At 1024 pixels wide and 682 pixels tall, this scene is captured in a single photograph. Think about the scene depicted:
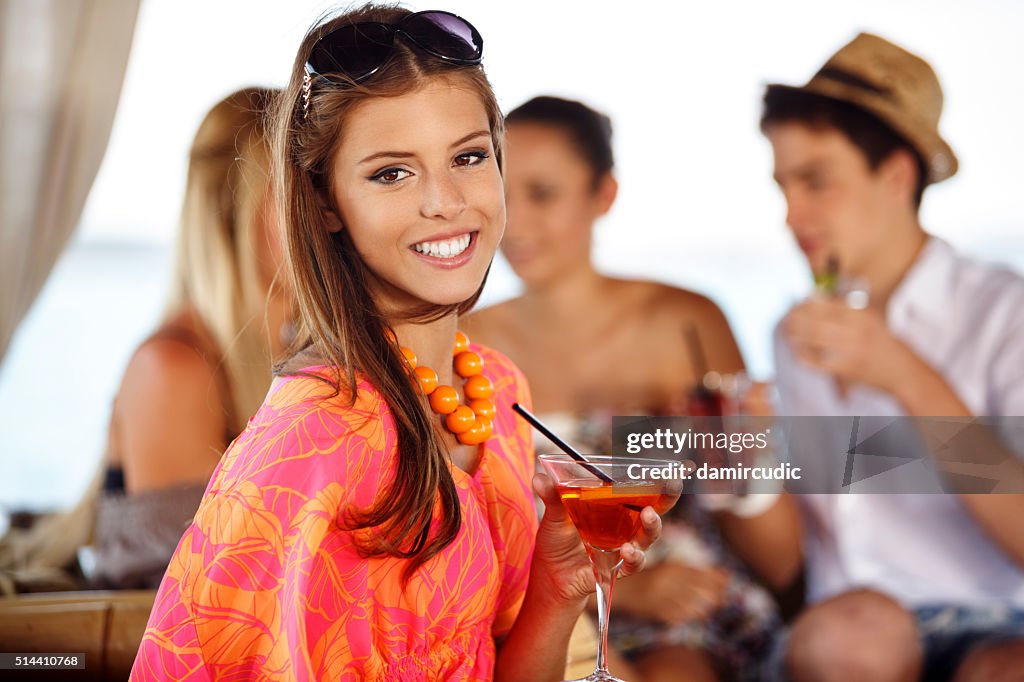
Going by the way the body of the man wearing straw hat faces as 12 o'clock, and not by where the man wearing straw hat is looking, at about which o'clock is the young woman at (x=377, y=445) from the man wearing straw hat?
The young woman is roughly at 11 o'clock from the man wearing straw hat.

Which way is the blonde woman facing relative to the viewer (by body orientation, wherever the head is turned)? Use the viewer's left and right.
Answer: facing away from the viewer and to the right of the viewer

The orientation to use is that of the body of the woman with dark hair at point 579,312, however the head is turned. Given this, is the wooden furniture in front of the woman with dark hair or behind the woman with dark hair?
in front

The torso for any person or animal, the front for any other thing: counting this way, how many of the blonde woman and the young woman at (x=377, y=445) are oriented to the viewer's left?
0

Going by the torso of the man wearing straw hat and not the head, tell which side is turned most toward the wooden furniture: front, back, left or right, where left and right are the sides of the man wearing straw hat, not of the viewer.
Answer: front

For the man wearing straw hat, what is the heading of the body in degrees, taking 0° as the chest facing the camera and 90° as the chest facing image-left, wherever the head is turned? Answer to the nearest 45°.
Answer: approximately 45°

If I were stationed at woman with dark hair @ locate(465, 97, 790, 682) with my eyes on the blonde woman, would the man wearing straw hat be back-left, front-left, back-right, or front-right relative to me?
back-left

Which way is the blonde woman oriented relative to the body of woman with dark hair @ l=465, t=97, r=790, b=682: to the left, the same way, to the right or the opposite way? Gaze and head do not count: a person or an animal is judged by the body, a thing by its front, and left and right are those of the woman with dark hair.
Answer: the opposite way

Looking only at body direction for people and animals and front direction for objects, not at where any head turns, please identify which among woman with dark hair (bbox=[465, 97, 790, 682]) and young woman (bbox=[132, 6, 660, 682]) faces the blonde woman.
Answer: the woman with dark hair

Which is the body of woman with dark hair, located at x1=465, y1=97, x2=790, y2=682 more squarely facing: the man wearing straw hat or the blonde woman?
the blonde woman

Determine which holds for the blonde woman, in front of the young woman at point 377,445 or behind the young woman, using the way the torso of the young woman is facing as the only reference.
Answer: behind
